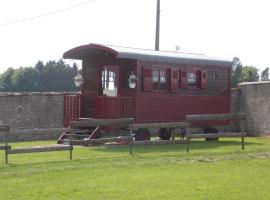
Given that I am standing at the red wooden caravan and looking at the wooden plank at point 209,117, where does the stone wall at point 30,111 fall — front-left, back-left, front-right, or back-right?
back-right

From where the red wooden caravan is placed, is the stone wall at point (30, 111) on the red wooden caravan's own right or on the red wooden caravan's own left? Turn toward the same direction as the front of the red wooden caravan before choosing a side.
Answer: on the red wooden caravan's own right

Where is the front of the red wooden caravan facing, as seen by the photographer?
facing the viewer and to the left of the viewer

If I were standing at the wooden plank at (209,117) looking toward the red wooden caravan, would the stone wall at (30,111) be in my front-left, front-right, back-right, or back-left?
front-left

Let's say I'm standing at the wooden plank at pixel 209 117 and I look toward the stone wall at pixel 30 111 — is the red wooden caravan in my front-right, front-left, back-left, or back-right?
front-right

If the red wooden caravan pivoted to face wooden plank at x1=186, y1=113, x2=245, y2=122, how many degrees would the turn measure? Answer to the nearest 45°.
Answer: approximately 90° to its left

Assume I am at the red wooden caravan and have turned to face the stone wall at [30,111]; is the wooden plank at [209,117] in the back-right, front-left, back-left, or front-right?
back-left
